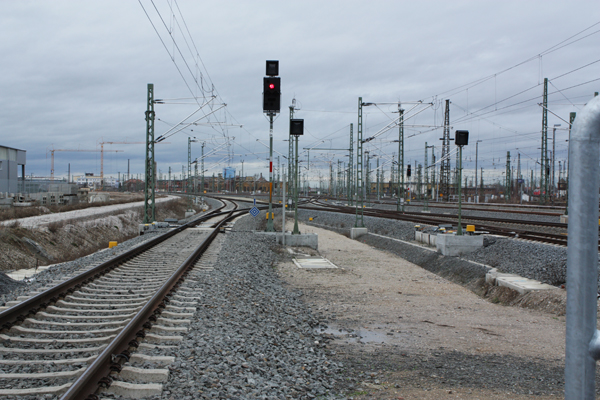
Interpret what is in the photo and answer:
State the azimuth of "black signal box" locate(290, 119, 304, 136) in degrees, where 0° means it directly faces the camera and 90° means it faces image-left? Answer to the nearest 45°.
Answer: approximately 0°

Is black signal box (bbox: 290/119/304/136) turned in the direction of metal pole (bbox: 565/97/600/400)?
yes

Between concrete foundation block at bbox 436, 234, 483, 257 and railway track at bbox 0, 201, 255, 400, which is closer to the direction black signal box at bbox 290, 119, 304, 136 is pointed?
the railway track

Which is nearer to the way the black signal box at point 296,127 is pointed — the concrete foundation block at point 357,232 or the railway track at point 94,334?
the railway track

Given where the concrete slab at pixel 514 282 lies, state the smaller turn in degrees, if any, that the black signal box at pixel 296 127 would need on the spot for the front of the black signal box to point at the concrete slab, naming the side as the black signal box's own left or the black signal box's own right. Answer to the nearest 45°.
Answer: approximately 45° to the black signal box's own left

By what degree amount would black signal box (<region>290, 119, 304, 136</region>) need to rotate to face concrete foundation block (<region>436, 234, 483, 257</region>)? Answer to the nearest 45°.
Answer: approximately 90° to its left
